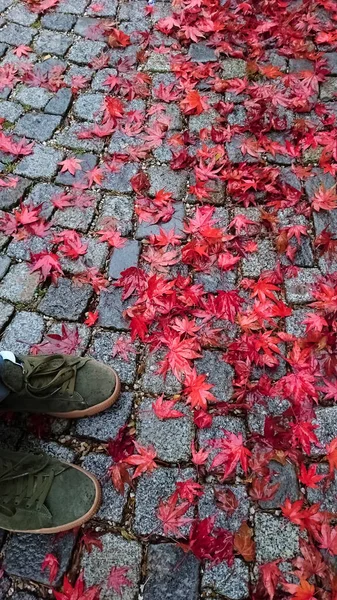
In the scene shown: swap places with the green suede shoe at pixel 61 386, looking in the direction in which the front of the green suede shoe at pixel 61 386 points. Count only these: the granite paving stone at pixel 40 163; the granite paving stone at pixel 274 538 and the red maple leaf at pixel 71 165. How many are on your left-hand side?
2

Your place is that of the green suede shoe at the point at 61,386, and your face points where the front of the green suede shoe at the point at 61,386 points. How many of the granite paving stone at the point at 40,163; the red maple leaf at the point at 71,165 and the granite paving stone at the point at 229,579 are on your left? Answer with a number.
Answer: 2

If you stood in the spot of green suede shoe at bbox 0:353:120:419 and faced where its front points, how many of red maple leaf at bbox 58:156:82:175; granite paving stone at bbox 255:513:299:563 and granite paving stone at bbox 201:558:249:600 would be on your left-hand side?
1

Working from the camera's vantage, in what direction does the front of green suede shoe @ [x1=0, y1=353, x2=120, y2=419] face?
facing to the right of the viewer

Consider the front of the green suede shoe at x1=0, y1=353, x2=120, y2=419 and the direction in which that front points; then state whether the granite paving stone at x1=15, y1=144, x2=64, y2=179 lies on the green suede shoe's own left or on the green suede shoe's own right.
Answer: on the green suede shoe's own left
